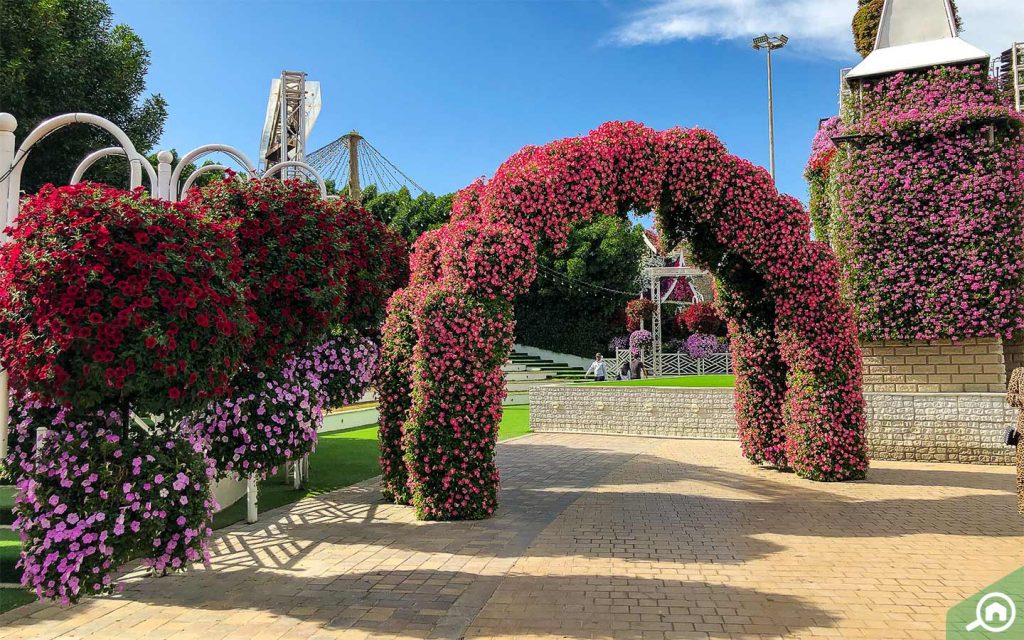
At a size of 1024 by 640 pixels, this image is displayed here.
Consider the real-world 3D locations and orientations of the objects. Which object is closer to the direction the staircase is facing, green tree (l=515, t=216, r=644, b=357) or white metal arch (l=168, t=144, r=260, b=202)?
the white metal arch

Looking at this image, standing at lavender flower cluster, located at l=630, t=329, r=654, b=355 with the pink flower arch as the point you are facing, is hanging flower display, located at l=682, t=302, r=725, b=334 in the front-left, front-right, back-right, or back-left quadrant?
back-left

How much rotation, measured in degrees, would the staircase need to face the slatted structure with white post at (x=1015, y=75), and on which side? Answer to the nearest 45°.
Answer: approximately 45° to its left

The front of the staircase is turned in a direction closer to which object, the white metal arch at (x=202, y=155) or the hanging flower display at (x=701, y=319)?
the white metal arch

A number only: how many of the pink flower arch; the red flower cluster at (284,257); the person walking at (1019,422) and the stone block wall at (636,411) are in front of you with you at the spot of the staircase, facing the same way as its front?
4

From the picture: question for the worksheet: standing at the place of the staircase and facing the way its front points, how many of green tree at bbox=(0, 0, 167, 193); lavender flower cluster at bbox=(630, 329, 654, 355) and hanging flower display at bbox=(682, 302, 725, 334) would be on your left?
2

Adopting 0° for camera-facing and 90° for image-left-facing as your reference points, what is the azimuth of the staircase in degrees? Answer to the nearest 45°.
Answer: approximately 0°

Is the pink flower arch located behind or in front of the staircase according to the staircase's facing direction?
in front

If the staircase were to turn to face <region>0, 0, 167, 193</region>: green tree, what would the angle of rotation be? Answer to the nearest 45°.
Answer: approximately 45° to its right

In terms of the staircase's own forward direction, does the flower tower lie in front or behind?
in front
